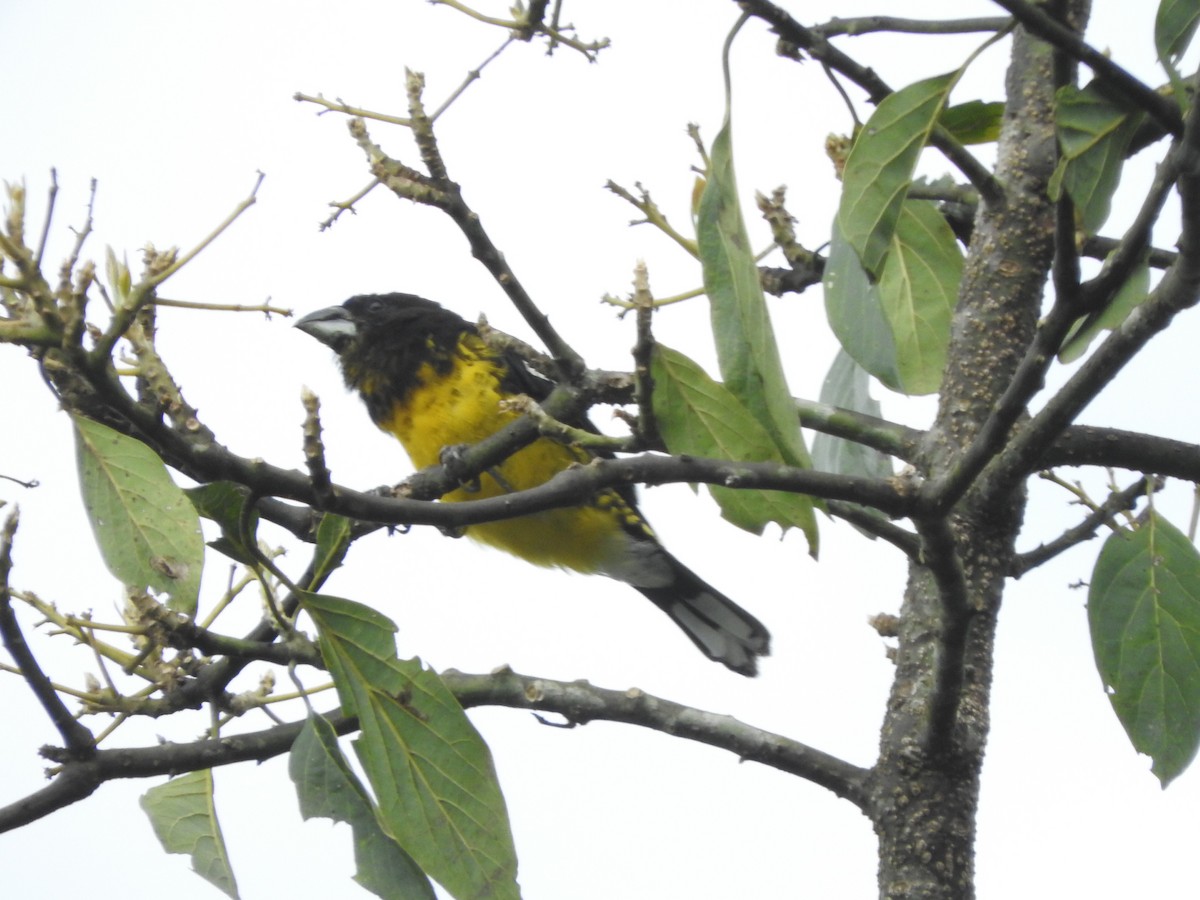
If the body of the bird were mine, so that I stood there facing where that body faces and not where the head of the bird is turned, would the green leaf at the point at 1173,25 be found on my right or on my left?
on my left

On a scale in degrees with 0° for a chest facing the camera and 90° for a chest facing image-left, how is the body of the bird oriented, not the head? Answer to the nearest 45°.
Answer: approximately 90°

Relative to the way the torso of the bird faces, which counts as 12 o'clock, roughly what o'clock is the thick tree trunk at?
The thick tree trunk is roughly at 8 o'clock from the bird.

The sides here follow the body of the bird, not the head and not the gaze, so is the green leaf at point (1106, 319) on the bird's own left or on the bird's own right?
on the bird's own left

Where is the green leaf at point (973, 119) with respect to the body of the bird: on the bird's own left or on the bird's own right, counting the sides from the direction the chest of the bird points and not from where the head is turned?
on the bird's own left
